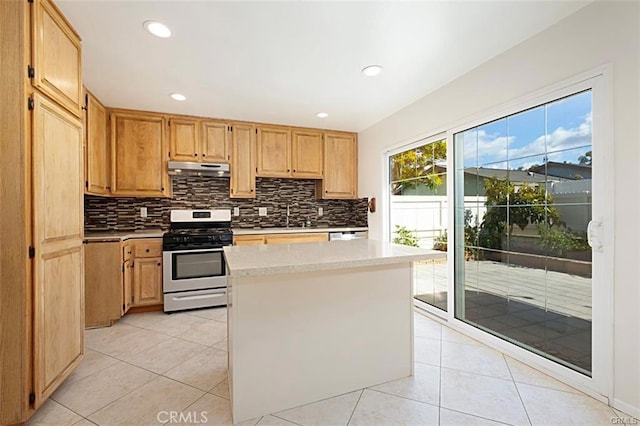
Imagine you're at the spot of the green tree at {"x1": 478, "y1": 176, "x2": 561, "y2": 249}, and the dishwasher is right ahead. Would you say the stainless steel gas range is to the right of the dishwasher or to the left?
right

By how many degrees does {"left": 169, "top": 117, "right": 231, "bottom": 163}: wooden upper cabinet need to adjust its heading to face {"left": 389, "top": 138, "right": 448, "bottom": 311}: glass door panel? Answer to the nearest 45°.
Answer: approximately 45° to its left

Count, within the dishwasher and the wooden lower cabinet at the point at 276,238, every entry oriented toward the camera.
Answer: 2

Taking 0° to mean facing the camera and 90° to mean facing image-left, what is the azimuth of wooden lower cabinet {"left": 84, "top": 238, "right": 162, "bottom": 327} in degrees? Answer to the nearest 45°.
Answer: approximately 315°

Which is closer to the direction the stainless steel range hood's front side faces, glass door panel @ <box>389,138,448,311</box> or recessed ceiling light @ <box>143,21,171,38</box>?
the recessed ceiling light

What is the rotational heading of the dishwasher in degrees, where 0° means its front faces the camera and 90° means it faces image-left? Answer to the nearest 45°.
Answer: approximately 0°

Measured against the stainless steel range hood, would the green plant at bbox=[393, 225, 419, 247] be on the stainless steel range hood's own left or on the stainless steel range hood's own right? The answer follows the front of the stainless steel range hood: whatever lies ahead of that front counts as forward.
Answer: on the stainless steel range hood's own left

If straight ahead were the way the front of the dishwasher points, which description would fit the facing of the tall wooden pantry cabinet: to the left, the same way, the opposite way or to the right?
to the left

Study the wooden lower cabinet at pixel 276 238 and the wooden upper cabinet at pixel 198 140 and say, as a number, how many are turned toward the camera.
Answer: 2

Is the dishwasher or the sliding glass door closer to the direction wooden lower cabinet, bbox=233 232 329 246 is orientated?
the sliding glass door

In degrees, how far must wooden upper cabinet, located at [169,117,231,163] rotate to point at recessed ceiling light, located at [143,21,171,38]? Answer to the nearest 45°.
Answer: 0° — it already faces it

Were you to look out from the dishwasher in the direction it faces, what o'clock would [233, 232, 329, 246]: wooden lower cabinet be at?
The wooden lower cabinet is roughly at 2 o'clock from the dishwasher.

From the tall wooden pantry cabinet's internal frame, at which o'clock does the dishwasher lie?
The dishwasher is roughly at 10 o'clock from the tall wooden pantry cabinet.
